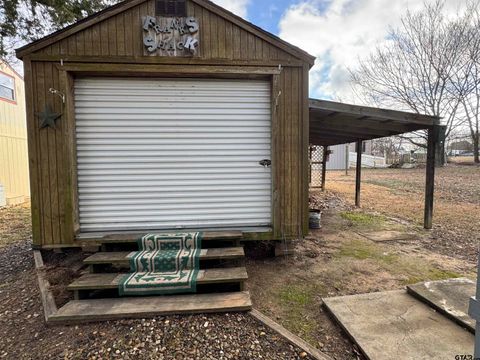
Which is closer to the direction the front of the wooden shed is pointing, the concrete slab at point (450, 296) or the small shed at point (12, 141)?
the concrete slab

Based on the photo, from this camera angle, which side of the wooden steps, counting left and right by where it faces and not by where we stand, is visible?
front

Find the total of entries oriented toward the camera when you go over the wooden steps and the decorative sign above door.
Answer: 2

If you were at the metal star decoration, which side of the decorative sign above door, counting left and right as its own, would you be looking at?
right

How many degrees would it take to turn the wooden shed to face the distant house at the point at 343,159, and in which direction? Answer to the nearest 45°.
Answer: approximately 135° to its left

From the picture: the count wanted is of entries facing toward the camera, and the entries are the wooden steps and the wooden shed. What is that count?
2

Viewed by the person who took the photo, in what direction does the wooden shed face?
facing the viewer

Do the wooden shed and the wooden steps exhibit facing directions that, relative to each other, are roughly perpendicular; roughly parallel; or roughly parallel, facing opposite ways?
roughly parallel

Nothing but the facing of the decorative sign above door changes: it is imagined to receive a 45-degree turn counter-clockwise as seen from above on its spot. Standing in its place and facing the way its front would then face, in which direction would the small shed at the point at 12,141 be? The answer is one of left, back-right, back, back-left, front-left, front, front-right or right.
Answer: back

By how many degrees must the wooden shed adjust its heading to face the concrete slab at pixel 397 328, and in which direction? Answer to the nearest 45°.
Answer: approximately 45° to its left

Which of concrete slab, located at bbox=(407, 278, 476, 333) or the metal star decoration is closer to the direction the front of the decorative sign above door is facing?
the concrete slab

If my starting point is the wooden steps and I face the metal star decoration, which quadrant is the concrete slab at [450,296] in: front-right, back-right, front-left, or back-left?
back-right
